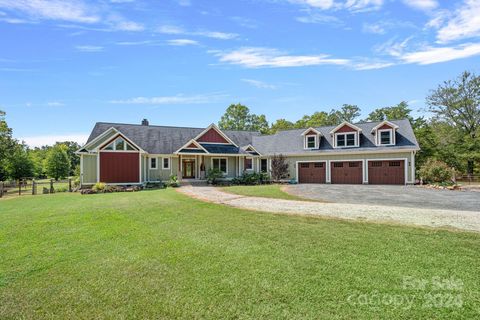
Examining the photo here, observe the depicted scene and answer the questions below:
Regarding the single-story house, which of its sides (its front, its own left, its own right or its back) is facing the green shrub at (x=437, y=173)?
left

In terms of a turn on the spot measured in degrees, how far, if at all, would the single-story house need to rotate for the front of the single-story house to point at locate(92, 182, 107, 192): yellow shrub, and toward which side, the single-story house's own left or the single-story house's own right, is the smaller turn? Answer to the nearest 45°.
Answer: approximately 45° to the single-story house's own right

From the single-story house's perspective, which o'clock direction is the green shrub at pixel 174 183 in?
The green shrub is roughly at 2 o'clock from the single-story house.

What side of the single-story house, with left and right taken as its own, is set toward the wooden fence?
right

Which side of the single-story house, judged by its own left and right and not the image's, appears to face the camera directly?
front
